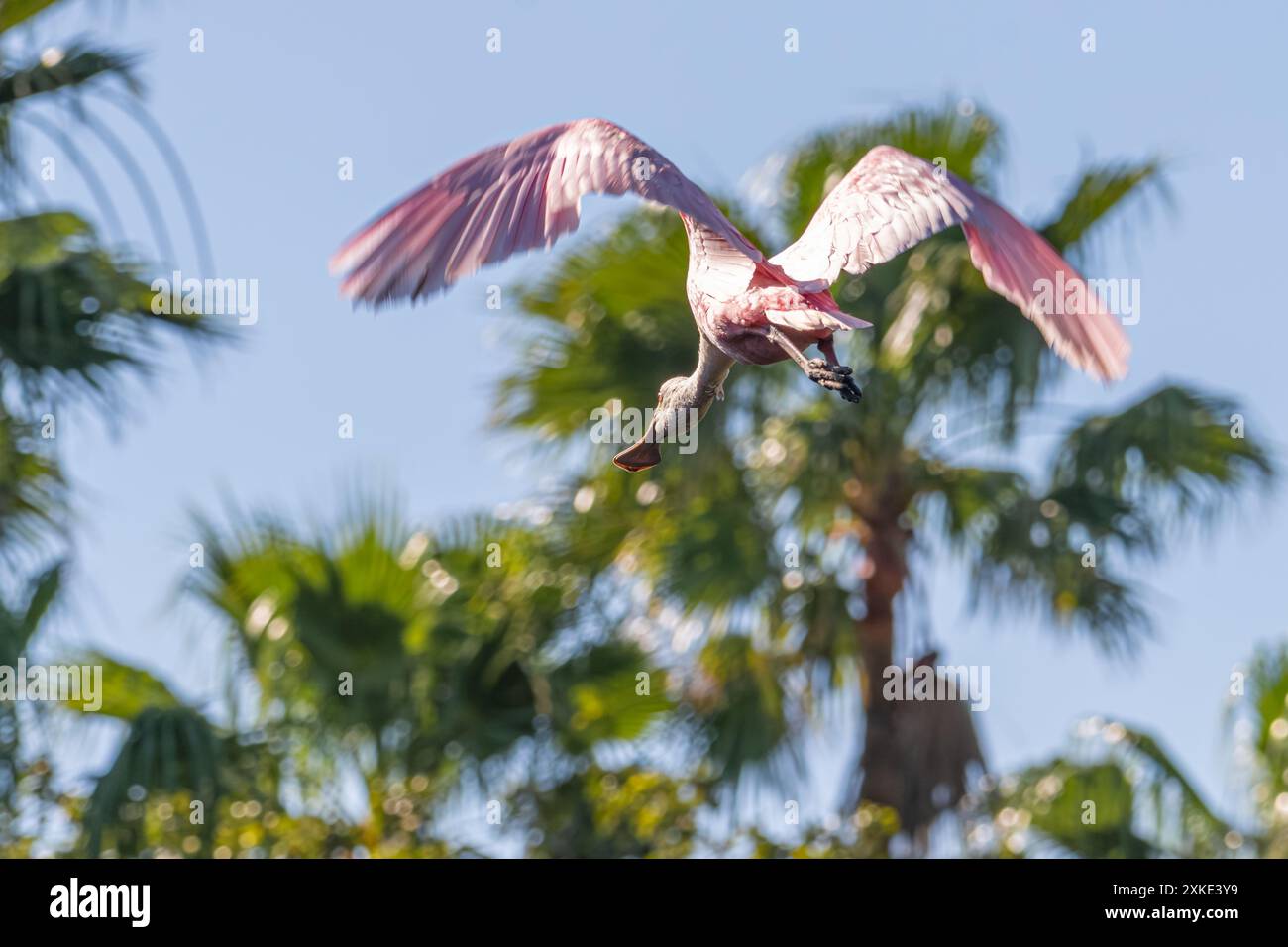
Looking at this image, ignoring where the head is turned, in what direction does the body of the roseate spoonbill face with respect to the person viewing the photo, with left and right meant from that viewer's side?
facing away from the viewer and to the left of the viewer

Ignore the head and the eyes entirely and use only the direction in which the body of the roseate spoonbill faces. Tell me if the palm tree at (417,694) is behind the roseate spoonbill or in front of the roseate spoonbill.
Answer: in front

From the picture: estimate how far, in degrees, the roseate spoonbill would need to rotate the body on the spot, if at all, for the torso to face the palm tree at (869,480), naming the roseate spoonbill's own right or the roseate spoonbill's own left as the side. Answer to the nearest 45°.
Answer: approximately 45° to the roseate spoonbill's own right
